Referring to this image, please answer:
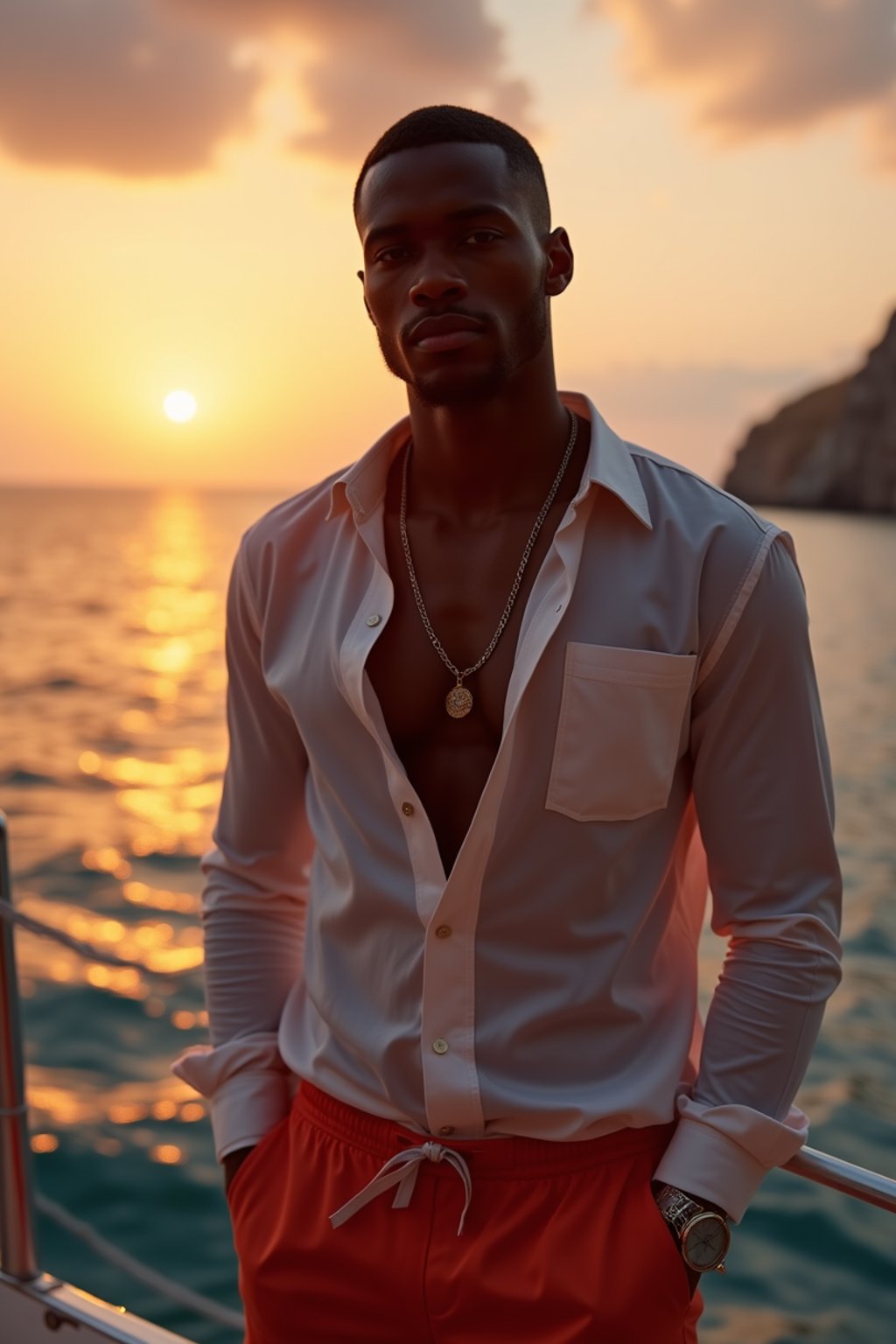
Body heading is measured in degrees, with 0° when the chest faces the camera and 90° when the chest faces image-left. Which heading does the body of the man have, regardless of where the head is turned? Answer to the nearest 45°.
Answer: approximately 0°
